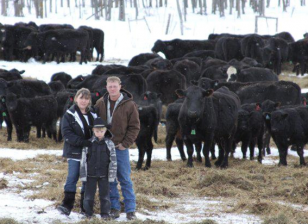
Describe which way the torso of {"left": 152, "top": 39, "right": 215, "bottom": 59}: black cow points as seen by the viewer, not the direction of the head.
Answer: to the viewer's left

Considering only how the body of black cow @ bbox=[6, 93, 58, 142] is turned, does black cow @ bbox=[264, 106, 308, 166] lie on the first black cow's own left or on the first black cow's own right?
on the first black cow's own left

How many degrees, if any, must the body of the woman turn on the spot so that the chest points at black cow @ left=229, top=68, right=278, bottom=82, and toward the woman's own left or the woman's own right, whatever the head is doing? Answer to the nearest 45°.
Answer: approximately 90° to the woman's own left

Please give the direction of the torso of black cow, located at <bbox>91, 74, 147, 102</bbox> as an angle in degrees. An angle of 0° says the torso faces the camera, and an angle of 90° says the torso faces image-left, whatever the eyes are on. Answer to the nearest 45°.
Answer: approximately 90°

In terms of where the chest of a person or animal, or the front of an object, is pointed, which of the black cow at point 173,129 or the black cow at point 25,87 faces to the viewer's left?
the black cow at point 25,87

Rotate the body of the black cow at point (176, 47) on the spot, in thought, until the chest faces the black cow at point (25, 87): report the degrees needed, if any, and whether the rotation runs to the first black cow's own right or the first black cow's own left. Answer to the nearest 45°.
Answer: approximately 90° to the first black cow's own left

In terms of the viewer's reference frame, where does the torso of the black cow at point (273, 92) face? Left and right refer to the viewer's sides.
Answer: facing to the left of the viewer

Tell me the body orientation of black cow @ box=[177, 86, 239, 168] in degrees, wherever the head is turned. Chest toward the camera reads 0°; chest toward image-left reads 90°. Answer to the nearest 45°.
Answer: approximately 45°

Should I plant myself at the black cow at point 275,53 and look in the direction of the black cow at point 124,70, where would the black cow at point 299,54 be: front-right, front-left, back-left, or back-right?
back-left

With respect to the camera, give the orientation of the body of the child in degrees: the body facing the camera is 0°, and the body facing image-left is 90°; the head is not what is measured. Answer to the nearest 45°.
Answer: approximately 0°
